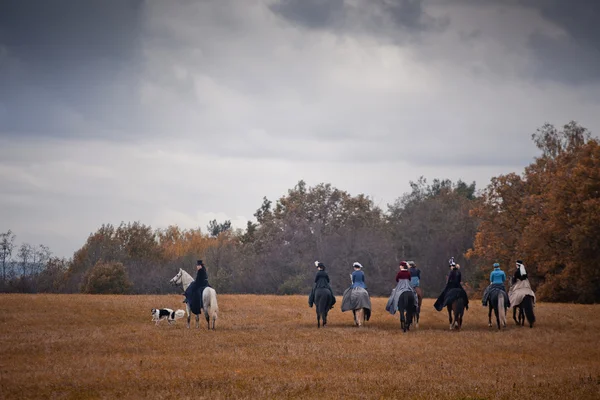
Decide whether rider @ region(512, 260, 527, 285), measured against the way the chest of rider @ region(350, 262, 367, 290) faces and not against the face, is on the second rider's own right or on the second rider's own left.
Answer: on the second rider's own right

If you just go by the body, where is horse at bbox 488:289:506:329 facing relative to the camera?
away from the camera

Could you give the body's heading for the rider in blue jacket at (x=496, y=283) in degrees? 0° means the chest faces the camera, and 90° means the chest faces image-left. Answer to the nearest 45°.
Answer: approximately 180°

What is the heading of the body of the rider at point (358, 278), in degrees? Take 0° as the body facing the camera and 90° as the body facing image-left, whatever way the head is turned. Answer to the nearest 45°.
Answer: approximately 180°

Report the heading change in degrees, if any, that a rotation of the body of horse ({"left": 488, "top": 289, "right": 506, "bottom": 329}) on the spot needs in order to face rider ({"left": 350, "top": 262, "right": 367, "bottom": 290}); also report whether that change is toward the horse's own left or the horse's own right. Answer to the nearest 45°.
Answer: approximately 90° to the horse's own left

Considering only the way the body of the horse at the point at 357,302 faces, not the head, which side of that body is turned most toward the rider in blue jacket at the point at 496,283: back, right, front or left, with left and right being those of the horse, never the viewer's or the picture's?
right

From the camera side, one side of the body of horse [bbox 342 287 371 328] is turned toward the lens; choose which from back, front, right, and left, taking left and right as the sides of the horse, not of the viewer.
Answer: back

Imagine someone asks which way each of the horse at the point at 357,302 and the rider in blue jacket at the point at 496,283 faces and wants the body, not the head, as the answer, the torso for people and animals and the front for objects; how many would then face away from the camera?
2

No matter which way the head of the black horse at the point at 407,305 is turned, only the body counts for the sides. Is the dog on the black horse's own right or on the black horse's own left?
on the black horse's own left

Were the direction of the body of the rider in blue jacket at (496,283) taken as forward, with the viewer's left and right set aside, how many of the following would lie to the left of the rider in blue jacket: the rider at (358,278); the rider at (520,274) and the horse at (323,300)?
2

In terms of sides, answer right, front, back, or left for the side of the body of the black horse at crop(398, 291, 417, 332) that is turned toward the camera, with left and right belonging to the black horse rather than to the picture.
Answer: back
